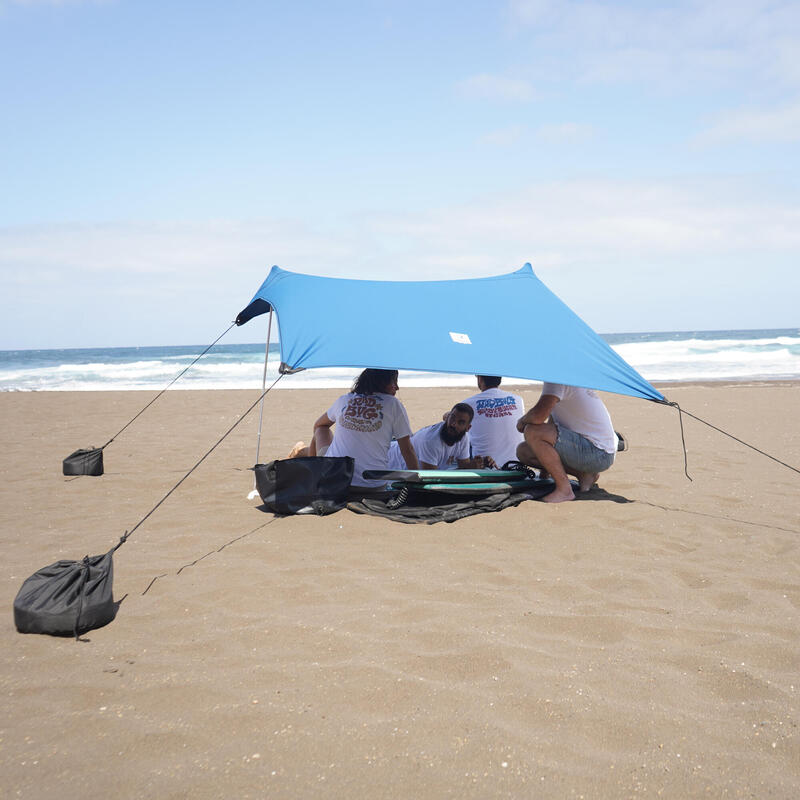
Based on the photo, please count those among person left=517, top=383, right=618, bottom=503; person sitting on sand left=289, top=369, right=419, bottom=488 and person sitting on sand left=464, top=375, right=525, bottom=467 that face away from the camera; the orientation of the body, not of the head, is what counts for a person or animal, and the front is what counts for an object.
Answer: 2

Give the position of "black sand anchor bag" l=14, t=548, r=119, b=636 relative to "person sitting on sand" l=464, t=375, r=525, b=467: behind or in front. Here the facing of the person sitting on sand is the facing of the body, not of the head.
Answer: behind

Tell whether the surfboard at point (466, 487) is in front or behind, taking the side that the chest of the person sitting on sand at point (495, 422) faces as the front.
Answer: behind

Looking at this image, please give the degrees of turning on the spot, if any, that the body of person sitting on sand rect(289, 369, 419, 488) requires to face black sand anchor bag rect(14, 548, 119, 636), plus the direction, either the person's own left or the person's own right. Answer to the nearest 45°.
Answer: approximately 135° to the person's own left

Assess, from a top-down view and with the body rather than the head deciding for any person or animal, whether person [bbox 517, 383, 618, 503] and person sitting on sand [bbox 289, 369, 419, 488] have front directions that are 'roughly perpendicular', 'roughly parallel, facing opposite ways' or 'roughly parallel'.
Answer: roughly perpendicular

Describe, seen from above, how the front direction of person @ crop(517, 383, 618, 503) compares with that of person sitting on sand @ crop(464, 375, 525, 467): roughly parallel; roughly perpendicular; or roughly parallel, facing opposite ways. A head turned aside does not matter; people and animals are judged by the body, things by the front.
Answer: roughly perpendicular

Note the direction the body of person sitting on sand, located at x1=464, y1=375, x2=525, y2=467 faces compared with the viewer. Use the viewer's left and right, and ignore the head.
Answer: facing away from the viewer

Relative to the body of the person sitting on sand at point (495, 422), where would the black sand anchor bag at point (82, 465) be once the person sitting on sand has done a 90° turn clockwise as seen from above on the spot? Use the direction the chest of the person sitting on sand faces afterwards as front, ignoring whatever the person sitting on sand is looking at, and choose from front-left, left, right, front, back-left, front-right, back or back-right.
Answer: back

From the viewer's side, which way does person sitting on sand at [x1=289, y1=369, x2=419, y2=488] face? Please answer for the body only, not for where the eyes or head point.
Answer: away from the camera

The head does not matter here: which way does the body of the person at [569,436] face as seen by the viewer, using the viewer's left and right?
facing to the left of the viewer

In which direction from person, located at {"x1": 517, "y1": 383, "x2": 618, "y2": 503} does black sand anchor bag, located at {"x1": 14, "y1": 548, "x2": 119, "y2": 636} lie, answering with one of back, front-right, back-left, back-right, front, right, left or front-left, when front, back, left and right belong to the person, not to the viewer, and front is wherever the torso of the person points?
front-left
